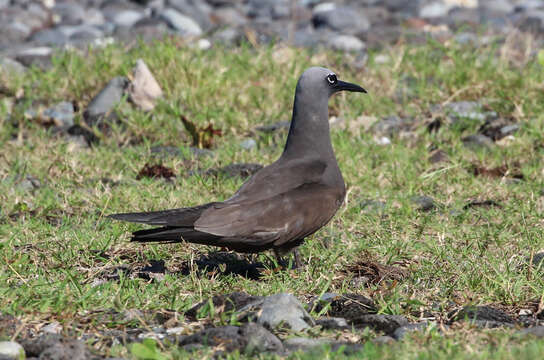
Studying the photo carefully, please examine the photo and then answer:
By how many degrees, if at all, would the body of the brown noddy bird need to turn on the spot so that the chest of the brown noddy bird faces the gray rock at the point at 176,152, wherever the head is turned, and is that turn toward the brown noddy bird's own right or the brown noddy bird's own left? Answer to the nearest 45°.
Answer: approximately 90° to the brown noddy bird's own left

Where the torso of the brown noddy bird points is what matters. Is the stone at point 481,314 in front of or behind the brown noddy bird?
in front

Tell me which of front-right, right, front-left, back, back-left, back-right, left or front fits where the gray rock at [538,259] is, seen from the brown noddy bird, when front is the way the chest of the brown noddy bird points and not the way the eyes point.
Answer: front

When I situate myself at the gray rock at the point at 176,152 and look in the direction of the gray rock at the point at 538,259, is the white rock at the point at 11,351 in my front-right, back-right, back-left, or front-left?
front-right

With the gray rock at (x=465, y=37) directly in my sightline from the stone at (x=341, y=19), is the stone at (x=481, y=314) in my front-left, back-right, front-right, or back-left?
front-right

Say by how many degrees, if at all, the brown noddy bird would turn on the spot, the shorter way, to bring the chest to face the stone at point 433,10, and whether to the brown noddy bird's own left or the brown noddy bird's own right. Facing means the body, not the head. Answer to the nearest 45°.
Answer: approximately 90° to the brown noddy bird's own left

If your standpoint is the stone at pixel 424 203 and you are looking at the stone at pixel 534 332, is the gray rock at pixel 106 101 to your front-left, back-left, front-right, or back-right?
back-right

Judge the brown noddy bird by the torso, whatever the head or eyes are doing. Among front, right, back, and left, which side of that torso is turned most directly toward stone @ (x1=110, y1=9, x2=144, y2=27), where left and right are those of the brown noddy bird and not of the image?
left

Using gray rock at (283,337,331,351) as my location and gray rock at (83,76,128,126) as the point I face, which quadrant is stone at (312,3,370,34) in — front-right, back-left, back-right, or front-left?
front-right

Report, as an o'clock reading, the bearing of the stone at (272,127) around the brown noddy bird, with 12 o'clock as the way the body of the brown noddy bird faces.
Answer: The stone is roughly at 9 o'clock from the brown noddy bird.

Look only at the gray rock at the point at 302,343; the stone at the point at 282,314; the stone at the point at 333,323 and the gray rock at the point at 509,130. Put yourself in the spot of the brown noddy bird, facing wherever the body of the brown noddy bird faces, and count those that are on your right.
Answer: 3

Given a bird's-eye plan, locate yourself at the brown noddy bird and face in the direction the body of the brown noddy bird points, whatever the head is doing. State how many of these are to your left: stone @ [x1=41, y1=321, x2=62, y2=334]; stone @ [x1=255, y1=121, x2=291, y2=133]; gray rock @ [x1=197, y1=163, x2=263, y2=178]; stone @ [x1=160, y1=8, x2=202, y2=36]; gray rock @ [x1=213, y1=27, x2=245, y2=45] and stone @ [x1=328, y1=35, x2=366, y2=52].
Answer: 5

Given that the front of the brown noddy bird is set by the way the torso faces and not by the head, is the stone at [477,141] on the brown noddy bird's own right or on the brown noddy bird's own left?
on the brown noddy bird's own left

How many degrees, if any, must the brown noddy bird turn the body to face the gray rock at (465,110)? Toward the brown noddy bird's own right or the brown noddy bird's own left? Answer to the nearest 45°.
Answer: approximately 45° to the brown noddy bird's own left

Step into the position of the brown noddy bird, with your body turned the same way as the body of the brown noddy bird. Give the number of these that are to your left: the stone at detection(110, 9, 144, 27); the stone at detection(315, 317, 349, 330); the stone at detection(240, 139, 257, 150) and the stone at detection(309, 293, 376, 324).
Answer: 2

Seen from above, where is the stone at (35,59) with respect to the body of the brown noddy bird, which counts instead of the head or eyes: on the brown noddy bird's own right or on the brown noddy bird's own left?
on the brown noddy bird's own left

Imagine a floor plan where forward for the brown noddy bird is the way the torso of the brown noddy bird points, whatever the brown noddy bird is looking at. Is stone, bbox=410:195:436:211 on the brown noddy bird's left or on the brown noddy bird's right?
on the brown noddy bird's left

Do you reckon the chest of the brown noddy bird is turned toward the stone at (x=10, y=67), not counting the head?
no

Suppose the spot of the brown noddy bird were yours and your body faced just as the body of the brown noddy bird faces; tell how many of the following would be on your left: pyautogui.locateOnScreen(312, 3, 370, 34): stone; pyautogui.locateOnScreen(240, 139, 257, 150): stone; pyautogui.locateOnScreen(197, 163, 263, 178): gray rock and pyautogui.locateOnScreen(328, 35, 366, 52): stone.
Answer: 4

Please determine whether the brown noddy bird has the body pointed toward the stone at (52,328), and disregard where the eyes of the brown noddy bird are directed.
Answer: no

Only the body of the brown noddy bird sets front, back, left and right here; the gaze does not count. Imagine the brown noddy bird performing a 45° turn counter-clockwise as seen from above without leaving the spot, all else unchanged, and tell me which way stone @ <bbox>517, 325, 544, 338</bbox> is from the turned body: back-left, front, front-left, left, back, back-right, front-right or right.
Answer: right

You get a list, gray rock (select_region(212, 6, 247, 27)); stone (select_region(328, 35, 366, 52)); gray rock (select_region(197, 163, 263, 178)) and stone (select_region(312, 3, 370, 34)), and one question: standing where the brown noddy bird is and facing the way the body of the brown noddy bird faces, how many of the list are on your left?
4

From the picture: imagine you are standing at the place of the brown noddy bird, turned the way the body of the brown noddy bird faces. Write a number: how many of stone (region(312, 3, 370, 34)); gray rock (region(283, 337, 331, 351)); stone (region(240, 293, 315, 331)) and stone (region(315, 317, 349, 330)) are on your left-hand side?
1

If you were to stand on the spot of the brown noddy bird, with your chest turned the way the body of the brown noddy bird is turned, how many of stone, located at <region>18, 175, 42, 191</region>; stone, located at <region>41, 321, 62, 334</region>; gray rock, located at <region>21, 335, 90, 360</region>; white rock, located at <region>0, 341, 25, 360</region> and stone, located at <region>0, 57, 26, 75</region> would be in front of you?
0

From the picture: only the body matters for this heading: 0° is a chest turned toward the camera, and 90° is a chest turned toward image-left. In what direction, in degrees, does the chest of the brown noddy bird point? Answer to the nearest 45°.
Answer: approximately 270°
